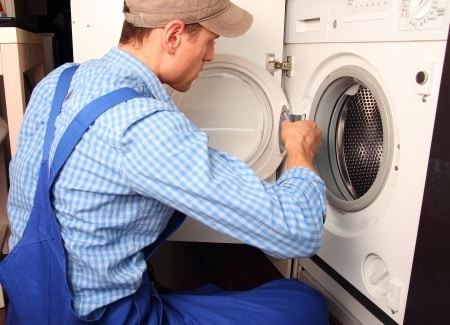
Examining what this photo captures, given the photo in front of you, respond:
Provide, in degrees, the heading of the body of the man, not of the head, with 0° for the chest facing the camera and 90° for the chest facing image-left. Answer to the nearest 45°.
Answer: approximately 225°

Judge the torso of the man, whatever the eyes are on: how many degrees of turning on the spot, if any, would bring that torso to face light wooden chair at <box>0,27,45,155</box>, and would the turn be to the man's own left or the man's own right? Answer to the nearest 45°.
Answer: approximately 90° to the man's own left

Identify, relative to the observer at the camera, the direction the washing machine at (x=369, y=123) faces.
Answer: facing the viewer and to the left of the viewer

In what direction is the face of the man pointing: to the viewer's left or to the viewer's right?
to the viewer's right

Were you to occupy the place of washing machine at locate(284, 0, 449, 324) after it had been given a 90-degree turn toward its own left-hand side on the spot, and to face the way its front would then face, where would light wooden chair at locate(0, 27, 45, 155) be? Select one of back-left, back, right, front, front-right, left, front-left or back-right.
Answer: back-right

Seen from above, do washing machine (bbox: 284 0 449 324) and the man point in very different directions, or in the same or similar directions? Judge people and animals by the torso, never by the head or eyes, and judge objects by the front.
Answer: very different directions

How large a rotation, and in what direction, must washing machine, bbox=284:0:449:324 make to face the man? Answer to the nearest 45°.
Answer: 0° — it already faces them
